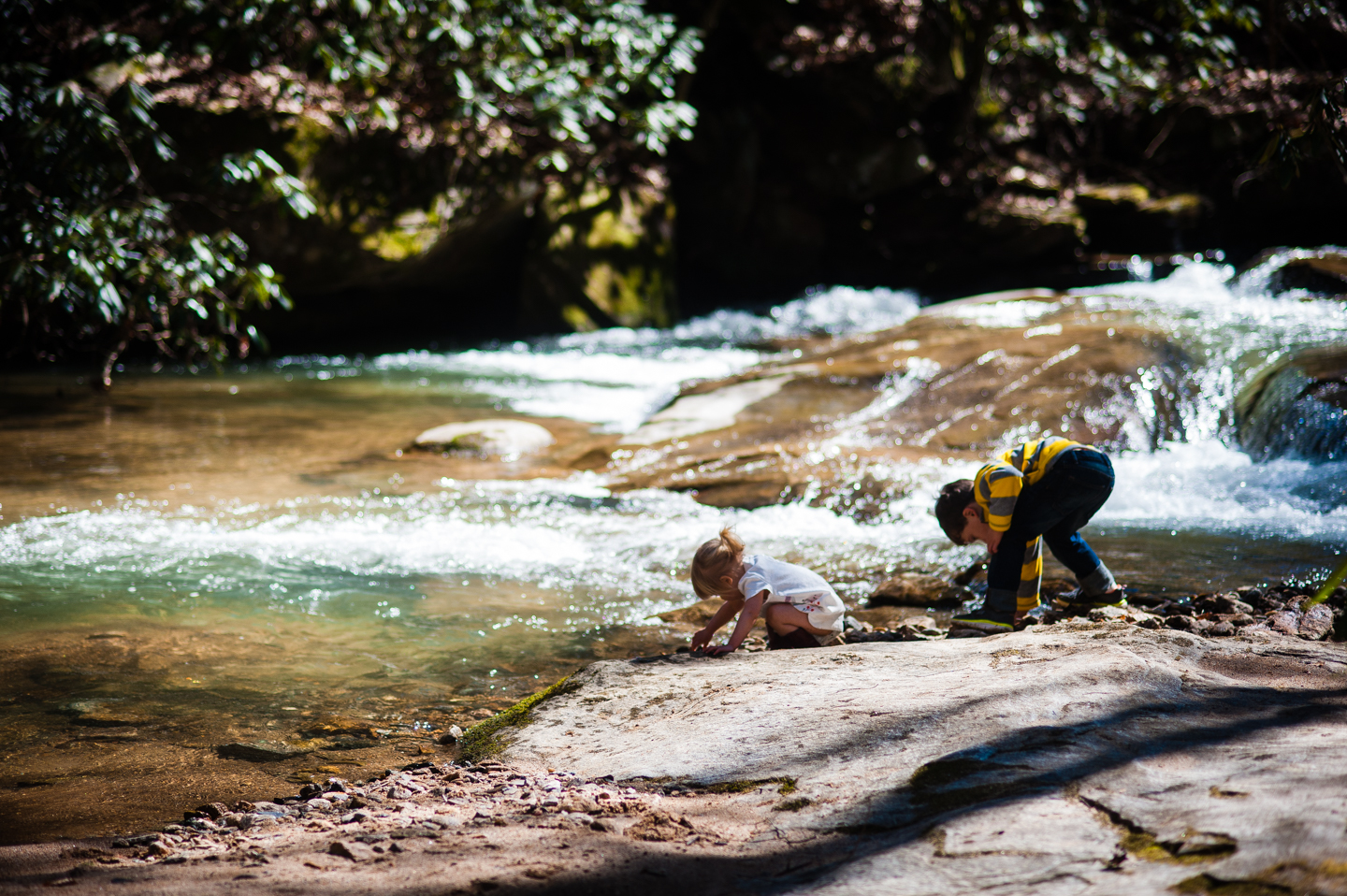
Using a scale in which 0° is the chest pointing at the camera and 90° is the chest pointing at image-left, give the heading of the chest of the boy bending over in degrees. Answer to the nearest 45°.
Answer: approximately 90°

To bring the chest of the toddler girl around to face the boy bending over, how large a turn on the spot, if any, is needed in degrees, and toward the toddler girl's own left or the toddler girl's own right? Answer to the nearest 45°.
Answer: approximately 135° to the toddler girl's own right

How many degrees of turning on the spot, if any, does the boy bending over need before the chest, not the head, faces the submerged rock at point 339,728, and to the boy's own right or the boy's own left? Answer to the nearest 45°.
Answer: approximately 45° to the boy's own left

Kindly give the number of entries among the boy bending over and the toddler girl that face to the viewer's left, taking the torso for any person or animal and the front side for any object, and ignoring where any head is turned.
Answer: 2

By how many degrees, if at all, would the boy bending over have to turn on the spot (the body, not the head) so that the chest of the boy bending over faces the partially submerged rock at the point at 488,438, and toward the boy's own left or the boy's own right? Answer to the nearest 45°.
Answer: approximately 45° to the boy's own right

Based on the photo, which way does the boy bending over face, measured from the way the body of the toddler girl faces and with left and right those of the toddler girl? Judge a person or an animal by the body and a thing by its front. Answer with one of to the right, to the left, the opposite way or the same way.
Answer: the same way

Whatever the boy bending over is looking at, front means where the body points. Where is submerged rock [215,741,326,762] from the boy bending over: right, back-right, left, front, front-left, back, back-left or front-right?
front-left

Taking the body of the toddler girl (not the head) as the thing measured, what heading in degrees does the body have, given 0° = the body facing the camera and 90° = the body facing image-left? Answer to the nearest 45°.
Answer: approximately 90°

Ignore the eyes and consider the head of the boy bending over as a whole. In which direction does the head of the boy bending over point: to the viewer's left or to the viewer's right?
to the viewer's left
